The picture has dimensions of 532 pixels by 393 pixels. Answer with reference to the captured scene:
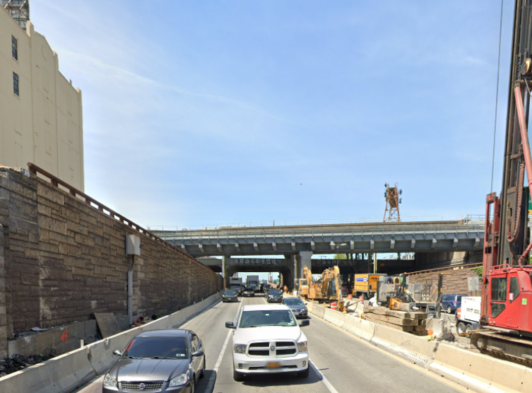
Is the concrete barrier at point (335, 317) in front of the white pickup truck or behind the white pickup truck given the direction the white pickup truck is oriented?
behind

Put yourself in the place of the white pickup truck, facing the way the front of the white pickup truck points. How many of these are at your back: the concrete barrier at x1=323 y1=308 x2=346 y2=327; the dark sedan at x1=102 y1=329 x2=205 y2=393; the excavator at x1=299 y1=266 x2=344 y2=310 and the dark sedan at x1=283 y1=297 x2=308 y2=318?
3

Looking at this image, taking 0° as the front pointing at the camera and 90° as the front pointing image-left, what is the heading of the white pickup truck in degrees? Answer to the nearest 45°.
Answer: approximately 0°

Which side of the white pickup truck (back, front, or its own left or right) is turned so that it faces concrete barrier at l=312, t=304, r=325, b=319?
back

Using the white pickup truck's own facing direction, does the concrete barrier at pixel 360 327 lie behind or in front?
behind

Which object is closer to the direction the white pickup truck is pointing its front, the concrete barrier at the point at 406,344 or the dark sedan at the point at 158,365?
the dark sedan

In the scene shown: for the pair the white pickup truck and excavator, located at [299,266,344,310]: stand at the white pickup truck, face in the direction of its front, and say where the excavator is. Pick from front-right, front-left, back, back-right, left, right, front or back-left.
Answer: back
